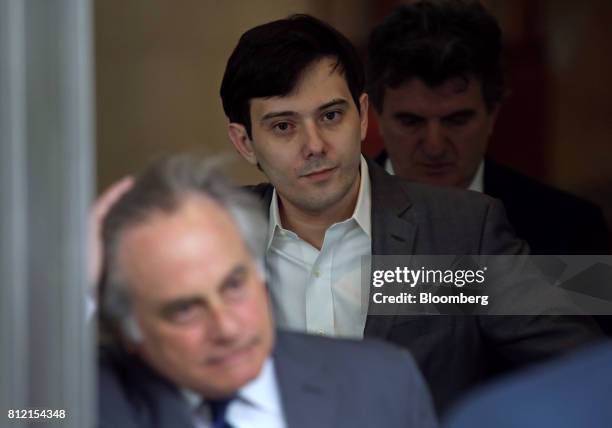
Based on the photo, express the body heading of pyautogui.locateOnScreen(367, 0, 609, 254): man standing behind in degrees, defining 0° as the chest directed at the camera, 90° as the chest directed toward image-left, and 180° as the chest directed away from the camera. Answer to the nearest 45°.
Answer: approximately 0°

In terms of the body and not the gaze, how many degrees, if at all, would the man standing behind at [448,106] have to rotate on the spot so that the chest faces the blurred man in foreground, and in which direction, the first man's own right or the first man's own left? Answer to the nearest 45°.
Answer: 0° — they already face them

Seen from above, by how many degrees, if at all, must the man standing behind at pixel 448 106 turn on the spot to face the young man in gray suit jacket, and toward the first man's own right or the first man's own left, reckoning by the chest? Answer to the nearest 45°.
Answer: approximately 45° to the first man's own right
